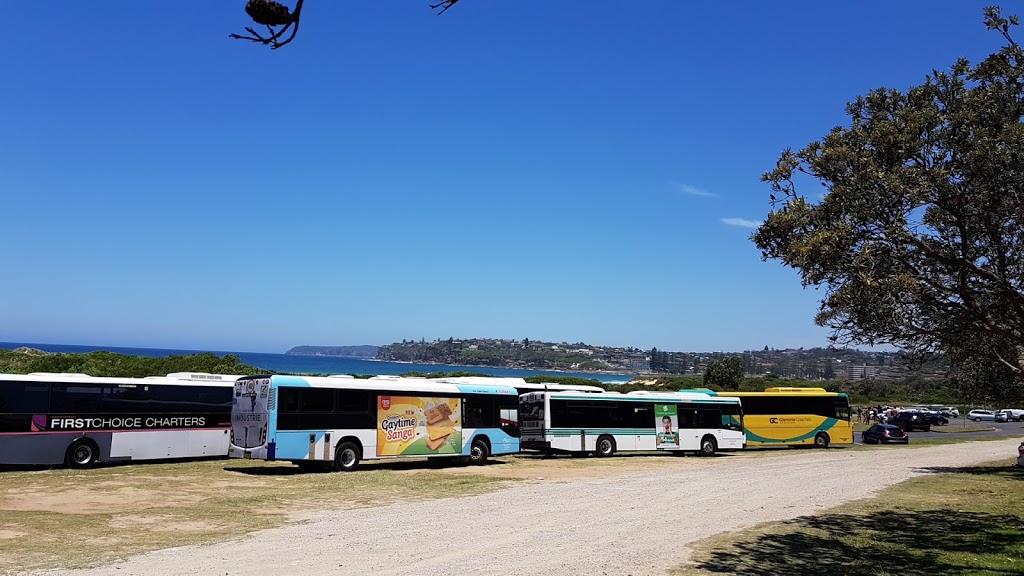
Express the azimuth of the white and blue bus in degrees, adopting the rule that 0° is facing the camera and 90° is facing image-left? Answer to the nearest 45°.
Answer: approximately 225°

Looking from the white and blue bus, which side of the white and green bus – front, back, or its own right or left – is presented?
back

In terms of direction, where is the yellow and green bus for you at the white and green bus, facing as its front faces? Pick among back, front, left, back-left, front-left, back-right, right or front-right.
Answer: front

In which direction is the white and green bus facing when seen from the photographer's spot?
facing away from the viewer and to the right of the viewer

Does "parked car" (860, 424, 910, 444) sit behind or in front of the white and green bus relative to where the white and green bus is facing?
in front

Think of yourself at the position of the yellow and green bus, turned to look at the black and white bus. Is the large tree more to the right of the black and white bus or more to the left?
left

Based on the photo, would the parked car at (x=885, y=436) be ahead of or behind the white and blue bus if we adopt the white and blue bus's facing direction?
ahead

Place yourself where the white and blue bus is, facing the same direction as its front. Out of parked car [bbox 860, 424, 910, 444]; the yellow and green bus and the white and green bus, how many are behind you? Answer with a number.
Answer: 0

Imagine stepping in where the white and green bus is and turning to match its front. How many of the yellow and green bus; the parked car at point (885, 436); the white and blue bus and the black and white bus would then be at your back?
2

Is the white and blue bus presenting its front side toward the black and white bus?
no

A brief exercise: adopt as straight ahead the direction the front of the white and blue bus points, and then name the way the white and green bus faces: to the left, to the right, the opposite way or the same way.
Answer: the same way
